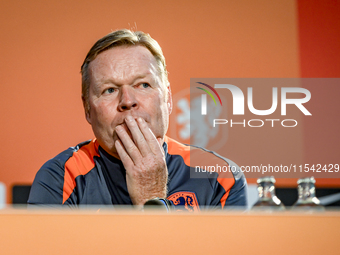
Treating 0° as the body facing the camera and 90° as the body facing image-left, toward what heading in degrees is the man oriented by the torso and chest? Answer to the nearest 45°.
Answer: approximately 0°
